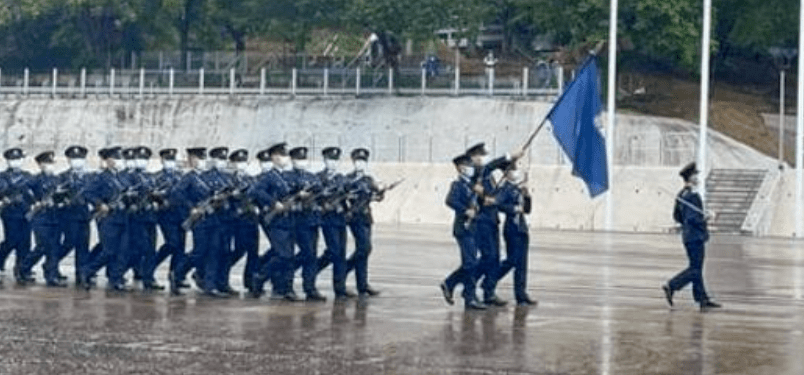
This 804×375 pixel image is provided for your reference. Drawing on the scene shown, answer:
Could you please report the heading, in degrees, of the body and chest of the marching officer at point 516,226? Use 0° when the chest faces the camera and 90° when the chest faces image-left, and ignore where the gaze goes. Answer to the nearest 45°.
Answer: approximately 315°

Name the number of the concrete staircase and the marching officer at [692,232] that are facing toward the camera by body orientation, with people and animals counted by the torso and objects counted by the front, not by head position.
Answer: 1

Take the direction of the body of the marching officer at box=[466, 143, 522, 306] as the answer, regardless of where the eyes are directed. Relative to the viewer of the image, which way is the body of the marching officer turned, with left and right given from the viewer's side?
facing to the right of the viewer

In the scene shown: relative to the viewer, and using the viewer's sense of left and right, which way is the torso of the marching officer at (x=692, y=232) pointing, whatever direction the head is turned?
facing to the right of the viewer

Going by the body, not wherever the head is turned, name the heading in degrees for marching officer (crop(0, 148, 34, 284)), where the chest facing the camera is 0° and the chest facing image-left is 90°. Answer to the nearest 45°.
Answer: approximately 315°

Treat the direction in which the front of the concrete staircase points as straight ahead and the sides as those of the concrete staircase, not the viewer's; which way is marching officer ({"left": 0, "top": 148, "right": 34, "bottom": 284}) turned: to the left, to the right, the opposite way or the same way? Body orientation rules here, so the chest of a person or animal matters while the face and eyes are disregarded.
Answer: to the left

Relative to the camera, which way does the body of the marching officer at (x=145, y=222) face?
to the viewer's right

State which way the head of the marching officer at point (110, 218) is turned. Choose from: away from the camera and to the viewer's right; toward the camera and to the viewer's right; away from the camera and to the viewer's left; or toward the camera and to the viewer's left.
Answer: toward the camera and to the viewer's right
